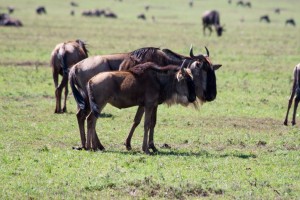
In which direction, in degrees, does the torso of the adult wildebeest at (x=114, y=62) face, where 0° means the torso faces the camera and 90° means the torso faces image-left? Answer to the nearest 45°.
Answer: approximately 270°

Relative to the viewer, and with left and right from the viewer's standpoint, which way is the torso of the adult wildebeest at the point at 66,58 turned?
facing away from the viewer and to the right of the viewer

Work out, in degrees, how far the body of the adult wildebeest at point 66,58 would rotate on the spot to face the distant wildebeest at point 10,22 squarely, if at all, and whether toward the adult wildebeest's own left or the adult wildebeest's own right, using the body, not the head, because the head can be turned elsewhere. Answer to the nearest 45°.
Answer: approximately 45° to the adult wildebeest's own left

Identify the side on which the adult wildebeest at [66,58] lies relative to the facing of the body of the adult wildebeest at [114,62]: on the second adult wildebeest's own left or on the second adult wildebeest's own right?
on the second adult wildebeest's own left

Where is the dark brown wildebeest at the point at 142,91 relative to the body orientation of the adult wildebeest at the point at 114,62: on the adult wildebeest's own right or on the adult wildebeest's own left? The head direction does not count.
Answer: on the adult wildebeest's own right

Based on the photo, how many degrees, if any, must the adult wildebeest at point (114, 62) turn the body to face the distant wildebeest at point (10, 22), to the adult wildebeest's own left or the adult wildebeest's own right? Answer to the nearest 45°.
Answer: approximately 90° to the adult wildebeest's own left

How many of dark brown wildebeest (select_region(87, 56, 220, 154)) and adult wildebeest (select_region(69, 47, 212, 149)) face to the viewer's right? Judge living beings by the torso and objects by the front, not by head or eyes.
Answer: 2

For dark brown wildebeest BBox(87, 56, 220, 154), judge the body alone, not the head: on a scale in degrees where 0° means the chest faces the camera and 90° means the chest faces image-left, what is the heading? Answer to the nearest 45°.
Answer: approximately 270°
